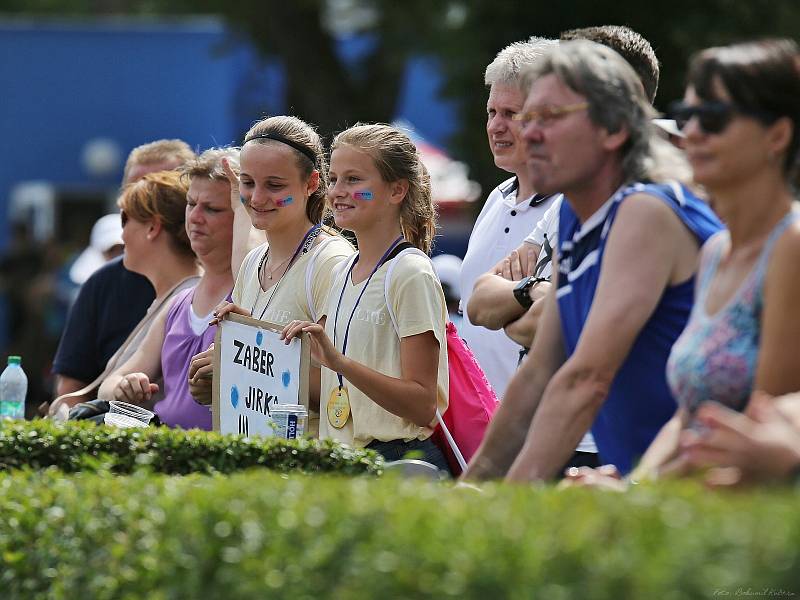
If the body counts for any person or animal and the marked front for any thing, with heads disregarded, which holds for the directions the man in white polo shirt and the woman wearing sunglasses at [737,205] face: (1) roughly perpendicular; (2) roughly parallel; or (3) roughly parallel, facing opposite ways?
roughly parallel

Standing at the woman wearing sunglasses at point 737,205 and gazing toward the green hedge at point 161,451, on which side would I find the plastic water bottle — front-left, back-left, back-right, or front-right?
front-right

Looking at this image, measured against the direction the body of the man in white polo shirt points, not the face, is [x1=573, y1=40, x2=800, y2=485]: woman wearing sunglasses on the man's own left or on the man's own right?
on the man's own left

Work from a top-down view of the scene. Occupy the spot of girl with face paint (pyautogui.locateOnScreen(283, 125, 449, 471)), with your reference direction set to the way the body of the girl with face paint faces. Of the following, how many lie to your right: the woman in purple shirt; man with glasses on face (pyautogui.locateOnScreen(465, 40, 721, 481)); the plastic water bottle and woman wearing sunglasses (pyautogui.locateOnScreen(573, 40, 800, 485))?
2

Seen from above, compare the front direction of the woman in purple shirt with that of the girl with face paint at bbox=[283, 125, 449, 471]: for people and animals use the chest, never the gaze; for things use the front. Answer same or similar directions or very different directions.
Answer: same or similar directions

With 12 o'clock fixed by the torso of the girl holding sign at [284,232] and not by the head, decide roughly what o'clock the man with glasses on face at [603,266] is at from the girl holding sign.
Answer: The man with glasses on face is roughly at 10 o'clock from the girl holding sign.

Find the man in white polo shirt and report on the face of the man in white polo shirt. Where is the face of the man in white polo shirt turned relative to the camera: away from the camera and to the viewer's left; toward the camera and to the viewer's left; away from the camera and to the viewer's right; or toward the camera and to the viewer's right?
toward the camera and to the viewer's left

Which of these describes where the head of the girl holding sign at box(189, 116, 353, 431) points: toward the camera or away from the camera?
toward the camera

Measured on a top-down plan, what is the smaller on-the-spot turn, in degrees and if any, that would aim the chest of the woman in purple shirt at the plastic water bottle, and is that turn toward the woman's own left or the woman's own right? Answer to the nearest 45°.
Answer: approximately 90° to the woman's own right

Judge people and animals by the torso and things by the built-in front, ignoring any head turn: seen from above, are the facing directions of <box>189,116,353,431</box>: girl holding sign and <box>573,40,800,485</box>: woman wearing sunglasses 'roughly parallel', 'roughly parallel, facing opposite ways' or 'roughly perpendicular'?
roughly parallel
